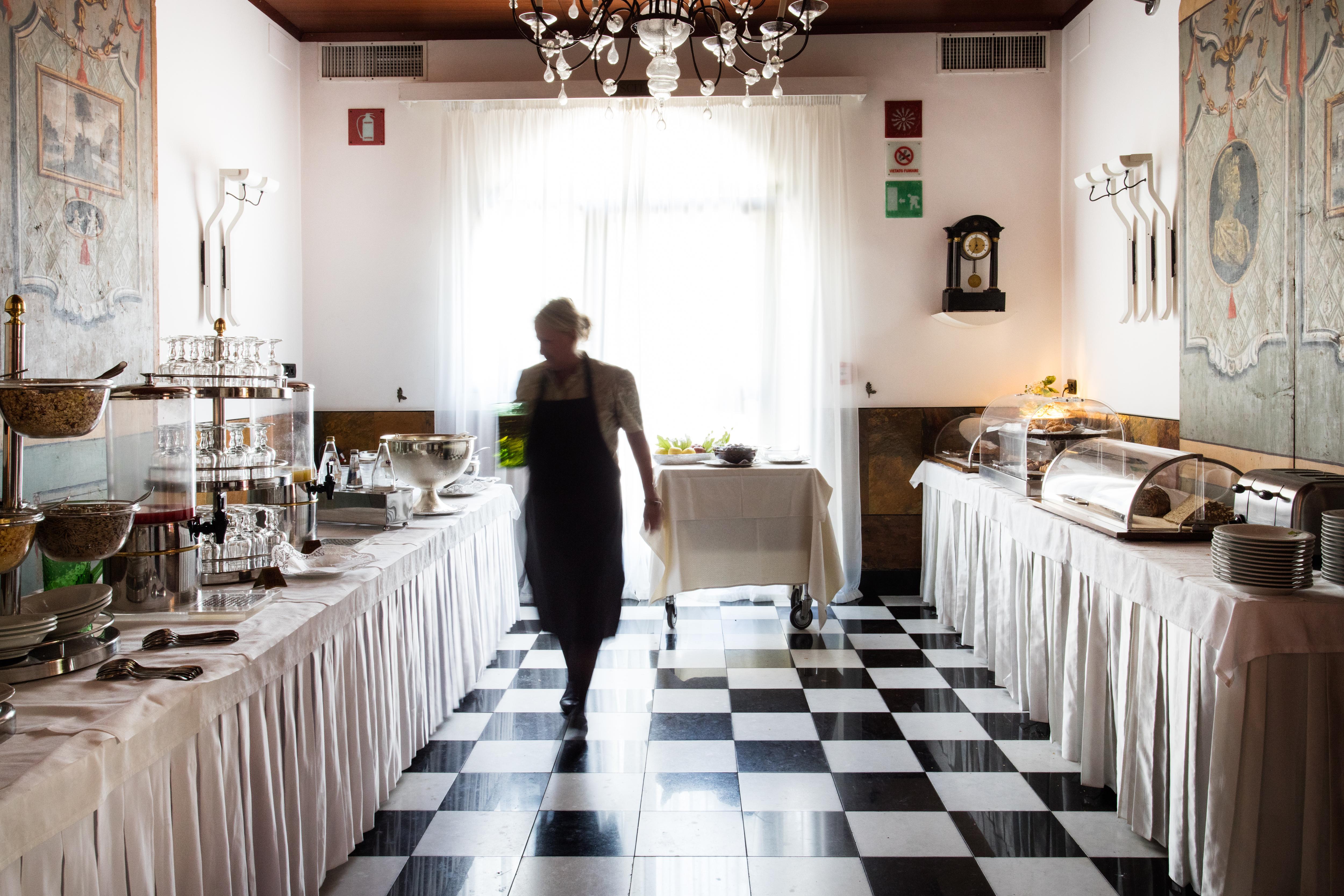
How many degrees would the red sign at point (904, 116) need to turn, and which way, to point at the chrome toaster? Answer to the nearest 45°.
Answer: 0° — it already faces it

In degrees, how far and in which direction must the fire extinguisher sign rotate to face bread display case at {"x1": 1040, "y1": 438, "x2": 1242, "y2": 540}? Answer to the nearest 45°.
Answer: approximately 45° to its left

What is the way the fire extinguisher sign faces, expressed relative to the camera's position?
facing the viewer

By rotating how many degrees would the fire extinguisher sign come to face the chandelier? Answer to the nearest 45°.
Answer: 0° — it already faces it

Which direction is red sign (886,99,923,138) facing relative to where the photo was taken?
toward the camera

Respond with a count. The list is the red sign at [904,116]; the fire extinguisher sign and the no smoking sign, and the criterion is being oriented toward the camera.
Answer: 3

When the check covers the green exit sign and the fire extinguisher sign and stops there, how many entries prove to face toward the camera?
2

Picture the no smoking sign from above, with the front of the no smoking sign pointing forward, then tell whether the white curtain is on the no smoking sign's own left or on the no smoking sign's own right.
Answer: on the no smoking sign's own right

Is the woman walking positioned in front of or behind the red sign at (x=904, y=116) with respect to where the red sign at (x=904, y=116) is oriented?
in front

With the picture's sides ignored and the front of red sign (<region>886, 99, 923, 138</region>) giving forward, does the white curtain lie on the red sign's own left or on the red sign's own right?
on the red sign's own right

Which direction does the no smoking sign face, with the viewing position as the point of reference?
facing the viewer

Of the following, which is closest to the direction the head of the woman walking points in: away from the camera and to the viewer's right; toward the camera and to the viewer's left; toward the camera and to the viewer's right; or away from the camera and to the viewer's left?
toward the camera and to the viewer's left

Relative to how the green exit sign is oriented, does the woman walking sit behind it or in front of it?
in front

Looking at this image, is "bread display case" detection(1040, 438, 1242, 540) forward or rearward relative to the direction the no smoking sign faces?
forward

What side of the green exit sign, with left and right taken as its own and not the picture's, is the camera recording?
front

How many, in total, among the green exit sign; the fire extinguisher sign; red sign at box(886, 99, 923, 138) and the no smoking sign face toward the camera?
4
